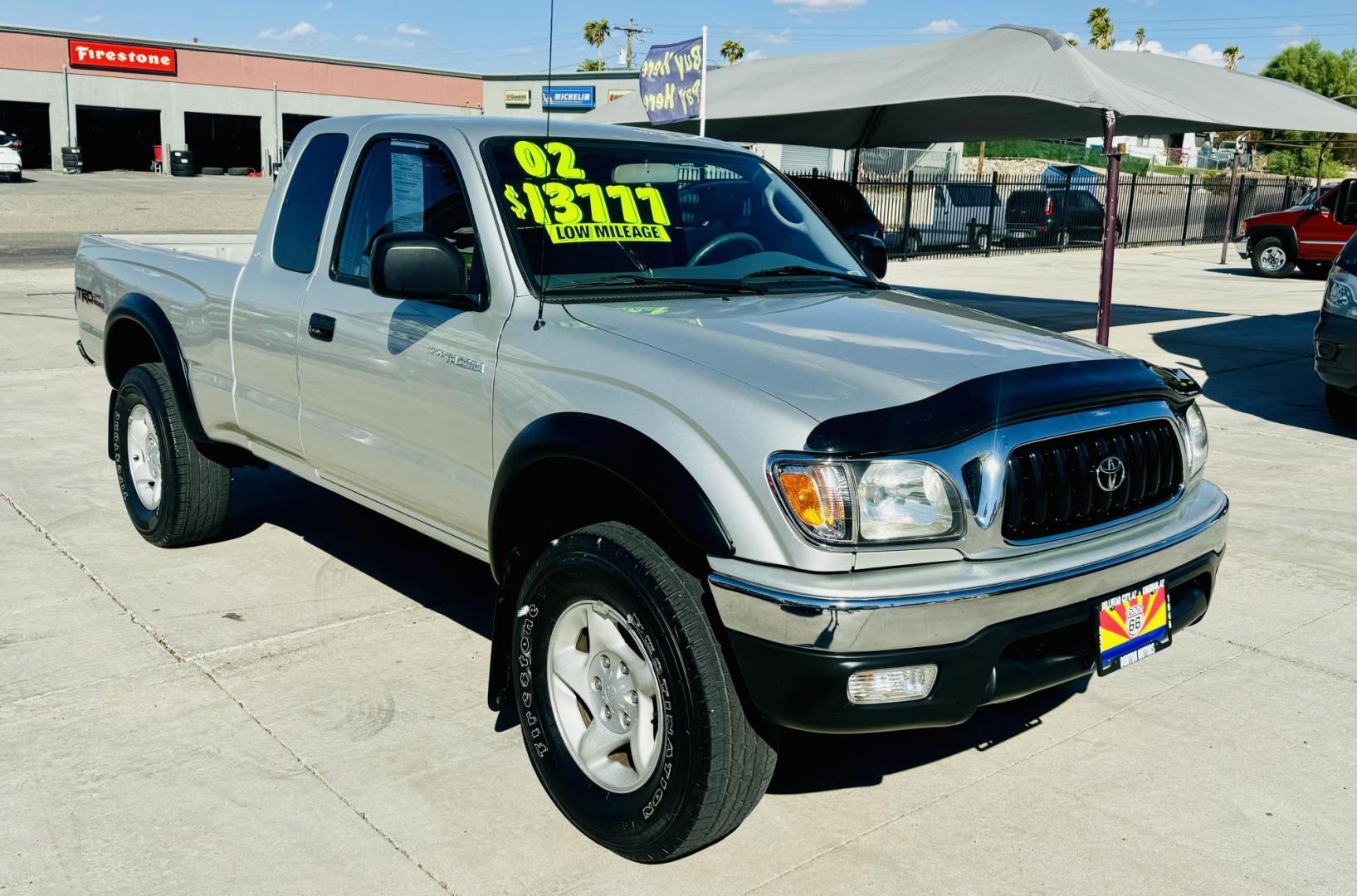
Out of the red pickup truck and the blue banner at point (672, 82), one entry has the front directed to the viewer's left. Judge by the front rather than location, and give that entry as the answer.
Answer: the red pickup truck

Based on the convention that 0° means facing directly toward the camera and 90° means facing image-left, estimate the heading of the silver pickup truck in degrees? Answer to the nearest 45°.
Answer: approximately 315°

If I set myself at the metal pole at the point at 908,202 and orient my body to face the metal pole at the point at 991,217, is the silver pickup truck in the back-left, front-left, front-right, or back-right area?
back-right

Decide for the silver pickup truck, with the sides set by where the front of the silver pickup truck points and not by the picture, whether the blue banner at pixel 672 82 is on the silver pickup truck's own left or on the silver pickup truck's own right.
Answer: on the silver pickup truck's own left

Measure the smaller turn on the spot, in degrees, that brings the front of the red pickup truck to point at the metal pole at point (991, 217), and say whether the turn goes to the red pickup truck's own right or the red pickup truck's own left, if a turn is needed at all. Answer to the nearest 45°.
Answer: approximately 45° to the red pickup truck's own right

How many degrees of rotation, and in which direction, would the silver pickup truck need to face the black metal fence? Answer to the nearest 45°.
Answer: approximately 135° to its left

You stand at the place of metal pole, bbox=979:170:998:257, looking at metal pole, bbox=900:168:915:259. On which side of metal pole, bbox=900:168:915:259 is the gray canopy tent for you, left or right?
left

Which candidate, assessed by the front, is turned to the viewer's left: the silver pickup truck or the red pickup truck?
the red pickup truck

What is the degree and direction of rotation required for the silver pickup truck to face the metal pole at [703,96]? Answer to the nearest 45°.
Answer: approximately 135° to its left

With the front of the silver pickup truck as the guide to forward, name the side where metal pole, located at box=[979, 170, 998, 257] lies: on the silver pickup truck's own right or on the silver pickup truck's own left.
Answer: on the silver pickup truck's own left
